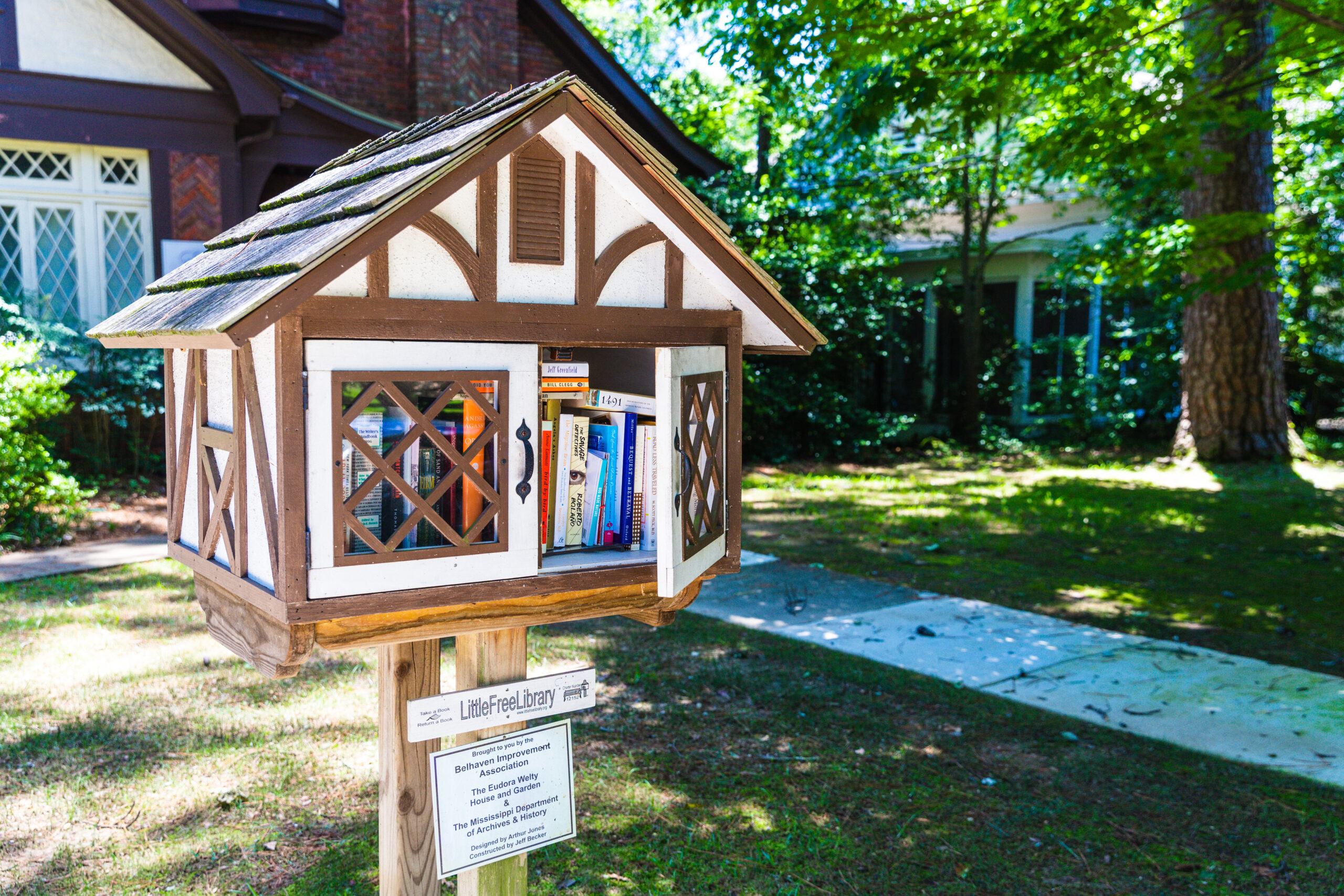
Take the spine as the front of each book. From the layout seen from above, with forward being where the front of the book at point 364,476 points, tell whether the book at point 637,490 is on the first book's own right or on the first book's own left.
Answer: on the first book's own left
